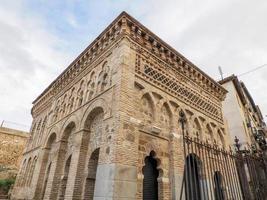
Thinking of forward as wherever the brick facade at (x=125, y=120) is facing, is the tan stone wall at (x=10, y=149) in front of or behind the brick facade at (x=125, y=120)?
behind

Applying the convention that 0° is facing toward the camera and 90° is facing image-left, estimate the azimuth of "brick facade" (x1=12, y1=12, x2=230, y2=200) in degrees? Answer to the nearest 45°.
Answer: approximately 315°

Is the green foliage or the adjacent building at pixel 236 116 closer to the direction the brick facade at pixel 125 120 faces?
the adjacent building

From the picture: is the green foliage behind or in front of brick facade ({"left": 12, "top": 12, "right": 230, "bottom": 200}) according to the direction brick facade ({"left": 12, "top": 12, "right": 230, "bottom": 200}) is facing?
behind

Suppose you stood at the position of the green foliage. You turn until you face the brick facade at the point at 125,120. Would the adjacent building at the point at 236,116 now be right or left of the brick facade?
left

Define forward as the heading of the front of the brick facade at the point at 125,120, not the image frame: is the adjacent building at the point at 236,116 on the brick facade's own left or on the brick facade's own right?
on the brick facade's own left
